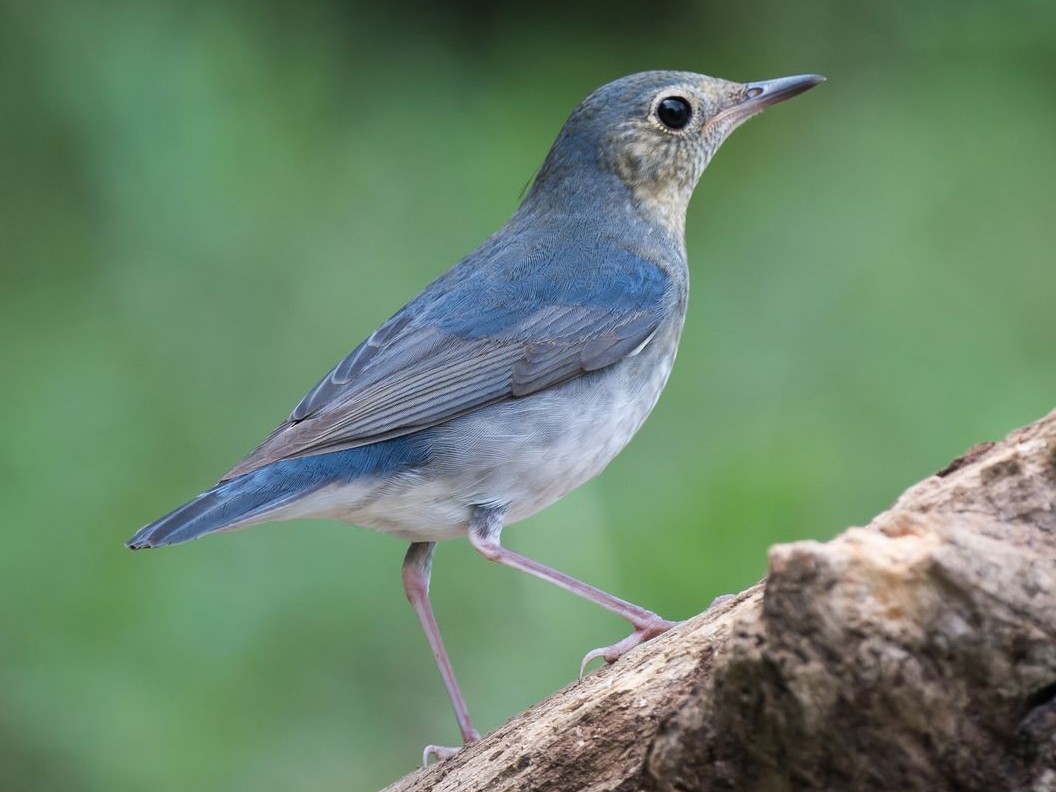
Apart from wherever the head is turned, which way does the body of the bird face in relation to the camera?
to the viewer's right
